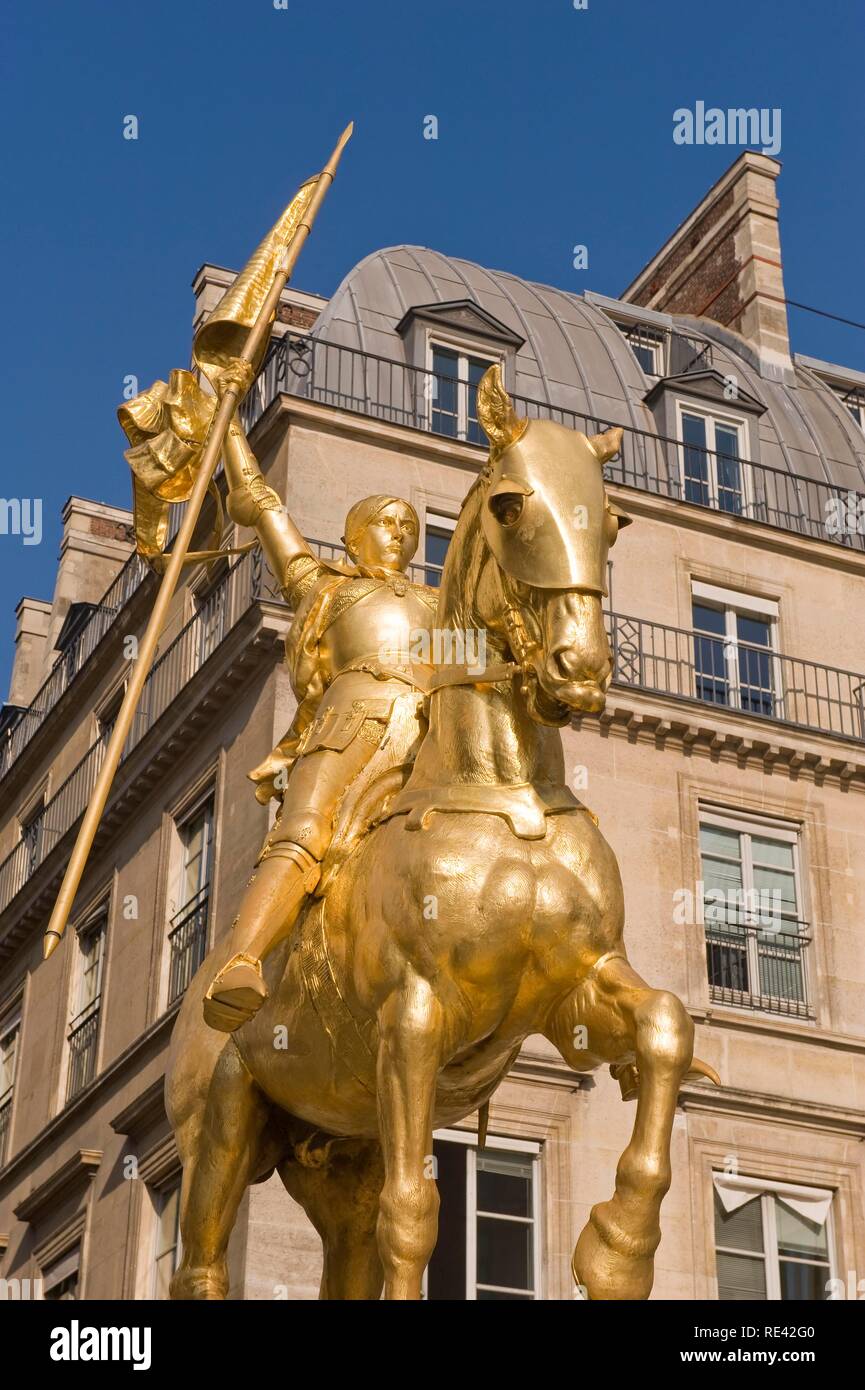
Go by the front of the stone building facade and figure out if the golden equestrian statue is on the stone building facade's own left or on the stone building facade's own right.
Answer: on the stone building facade's own right

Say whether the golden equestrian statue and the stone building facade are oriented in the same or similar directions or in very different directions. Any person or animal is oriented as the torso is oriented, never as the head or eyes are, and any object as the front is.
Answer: same or similar directions

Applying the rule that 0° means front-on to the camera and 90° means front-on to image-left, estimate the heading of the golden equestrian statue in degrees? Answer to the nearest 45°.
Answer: approximately 315°

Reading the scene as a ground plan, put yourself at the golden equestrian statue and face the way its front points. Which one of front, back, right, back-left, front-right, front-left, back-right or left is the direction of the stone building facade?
back-left

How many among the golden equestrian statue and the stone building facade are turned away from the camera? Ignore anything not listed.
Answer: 0
